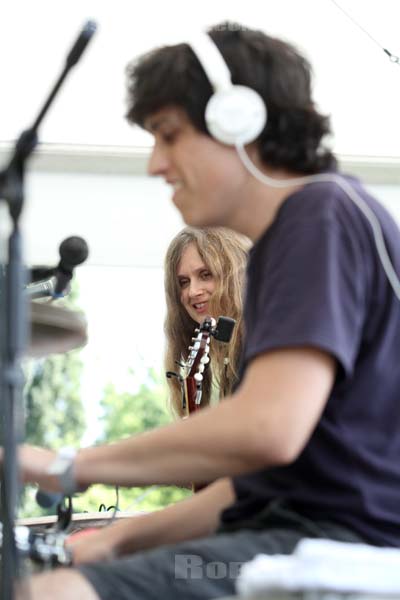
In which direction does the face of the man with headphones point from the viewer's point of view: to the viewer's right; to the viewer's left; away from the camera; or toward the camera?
to the viewer's left

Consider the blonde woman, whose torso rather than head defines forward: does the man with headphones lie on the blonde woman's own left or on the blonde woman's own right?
on the blonde woman's own left

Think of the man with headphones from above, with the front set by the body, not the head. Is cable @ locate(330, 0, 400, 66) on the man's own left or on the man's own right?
on the man's own right

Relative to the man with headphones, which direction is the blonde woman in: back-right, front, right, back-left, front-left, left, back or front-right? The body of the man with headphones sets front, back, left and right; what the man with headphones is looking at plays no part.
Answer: right

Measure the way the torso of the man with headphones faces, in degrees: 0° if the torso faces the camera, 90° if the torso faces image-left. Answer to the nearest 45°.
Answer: approximately 90°

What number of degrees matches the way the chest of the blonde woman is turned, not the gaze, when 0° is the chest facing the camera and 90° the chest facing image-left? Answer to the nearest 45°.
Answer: approximately 45°

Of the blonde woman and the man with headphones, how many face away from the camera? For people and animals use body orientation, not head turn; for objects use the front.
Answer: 0
